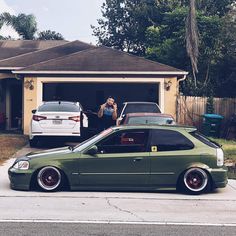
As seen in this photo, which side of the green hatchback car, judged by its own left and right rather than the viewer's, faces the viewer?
left

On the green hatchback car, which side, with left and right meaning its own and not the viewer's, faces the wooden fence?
right

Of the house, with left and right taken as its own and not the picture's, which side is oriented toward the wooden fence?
left

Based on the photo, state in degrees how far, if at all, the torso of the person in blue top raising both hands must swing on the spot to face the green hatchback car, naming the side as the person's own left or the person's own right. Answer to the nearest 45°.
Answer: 0° — they already face it

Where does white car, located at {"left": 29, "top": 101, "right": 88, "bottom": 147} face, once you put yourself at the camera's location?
facing away from the viewer

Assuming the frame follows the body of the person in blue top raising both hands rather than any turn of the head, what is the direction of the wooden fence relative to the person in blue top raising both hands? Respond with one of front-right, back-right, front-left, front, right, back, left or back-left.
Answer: back-left

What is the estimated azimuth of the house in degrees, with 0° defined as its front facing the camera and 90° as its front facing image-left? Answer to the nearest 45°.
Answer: approximately 0°

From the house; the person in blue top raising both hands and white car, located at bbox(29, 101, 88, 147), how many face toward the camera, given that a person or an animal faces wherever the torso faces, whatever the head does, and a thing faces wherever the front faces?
2
